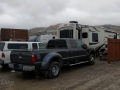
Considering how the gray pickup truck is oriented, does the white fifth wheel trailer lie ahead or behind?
ahead

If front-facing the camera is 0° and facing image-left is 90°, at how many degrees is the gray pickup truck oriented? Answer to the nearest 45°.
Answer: approximately 225°
